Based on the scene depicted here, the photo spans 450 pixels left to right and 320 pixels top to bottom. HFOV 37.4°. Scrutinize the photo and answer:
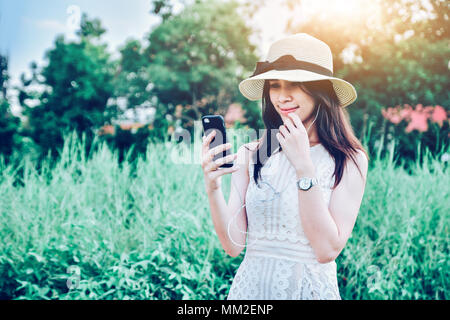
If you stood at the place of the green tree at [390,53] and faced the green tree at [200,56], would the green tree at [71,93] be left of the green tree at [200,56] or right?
left

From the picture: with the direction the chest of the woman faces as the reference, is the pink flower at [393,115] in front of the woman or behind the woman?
behind

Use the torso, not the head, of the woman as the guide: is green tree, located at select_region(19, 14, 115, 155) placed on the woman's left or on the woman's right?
on the woman's right

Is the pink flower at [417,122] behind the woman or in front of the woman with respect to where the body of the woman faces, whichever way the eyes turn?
behind

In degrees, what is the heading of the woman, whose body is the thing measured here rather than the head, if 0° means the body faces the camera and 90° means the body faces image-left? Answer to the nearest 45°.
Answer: approximately 45°

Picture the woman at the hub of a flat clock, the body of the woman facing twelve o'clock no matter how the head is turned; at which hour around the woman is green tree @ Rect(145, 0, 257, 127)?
The green tree is roughly at 4 o'clock from the woman.
